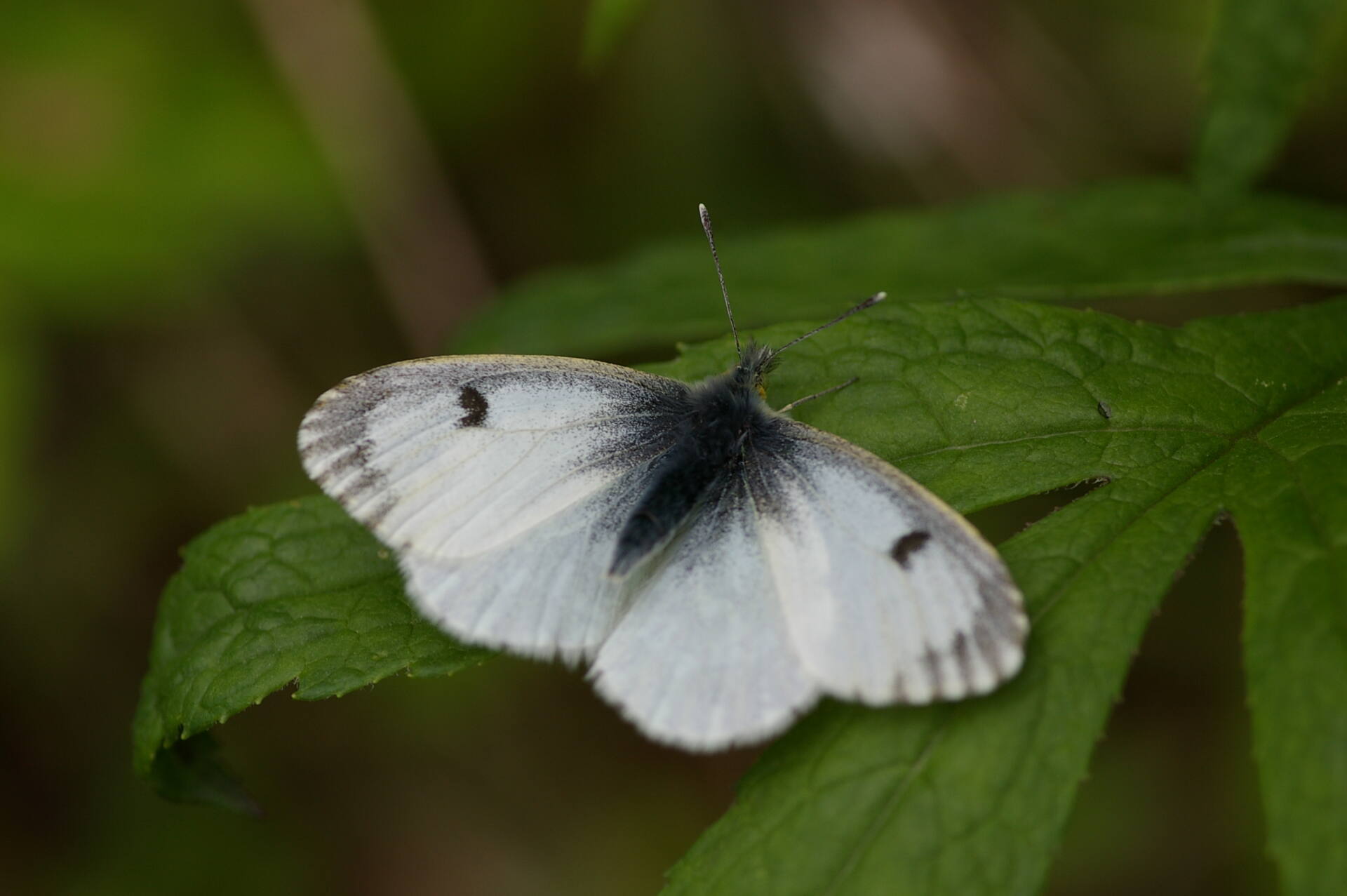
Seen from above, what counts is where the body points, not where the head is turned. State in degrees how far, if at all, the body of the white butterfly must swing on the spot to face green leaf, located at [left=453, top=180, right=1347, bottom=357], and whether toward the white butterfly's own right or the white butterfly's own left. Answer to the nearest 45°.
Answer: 0° — it already faces it

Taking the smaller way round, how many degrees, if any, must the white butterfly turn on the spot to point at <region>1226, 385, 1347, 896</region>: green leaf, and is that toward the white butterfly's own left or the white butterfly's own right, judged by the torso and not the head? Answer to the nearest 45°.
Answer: approximately 90° to the white butterfly's own right

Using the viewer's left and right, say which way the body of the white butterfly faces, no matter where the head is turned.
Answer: facing away from the viewer and to the right of the viewer

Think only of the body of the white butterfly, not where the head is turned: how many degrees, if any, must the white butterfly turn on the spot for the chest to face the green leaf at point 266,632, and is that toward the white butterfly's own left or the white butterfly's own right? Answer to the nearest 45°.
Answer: approximately 135° to the white butterfly's own left
